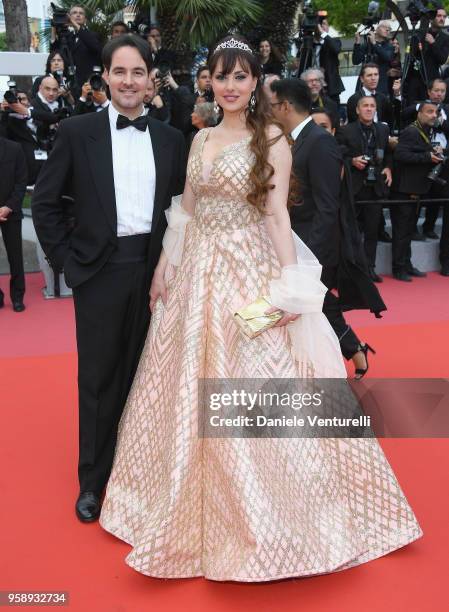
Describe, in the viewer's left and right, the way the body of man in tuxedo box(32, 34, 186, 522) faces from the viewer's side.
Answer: facing the viewer

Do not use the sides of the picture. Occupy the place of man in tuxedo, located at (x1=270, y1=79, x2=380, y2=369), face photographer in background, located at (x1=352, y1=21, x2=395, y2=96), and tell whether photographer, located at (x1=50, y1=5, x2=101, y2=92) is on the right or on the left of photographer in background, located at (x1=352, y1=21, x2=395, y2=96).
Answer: left

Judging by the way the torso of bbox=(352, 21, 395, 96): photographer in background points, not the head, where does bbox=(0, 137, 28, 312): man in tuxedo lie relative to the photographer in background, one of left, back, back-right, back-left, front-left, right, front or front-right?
front

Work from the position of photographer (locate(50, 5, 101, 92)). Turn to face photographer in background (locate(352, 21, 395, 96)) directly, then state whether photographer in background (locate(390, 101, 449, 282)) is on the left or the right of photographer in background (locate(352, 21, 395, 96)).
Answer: right

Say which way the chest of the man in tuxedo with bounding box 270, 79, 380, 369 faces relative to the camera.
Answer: to the viewer's left
